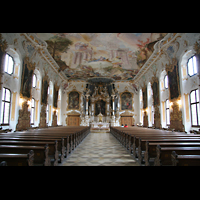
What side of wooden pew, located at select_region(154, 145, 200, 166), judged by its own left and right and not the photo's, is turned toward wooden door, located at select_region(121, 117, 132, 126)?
front

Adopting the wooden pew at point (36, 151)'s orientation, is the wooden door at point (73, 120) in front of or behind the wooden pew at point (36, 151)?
in front

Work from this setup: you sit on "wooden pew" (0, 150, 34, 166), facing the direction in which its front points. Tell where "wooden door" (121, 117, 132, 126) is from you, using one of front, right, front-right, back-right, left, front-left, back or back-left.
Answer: front-right

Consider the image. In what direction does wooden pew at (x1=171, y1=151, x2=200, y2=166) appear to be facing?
away from the camera

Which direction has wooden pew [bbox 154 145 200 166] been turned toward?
away from the camera

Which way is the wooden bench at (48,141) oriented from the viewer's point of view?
away from the camera

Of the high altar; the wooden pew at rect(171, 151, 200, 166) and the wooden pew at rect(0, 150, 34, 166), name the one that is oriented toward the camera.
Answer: the high altar

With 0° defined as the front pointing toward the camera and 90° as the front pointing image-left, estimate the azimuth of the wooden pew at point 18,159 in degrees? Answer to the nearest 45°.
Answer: approximately 180°

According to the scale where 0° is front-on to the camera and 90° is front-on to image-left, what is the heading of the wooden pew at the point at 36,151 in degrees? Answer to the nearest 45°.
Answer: approximately 180°

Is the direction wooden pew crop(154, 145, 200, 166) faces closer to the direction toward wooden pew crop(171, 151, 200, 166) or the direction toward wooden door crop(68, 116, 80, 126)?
the wooden door

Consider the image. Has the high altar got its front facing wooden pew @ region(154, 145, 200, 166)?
yes

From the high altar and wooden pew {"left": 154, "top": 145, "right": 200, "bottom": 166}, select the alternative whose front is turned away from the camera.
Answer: the wooden pew

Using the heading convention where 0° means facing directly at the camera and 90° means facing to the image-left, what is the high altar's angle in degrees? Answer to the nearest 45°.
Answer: approximately 0°
